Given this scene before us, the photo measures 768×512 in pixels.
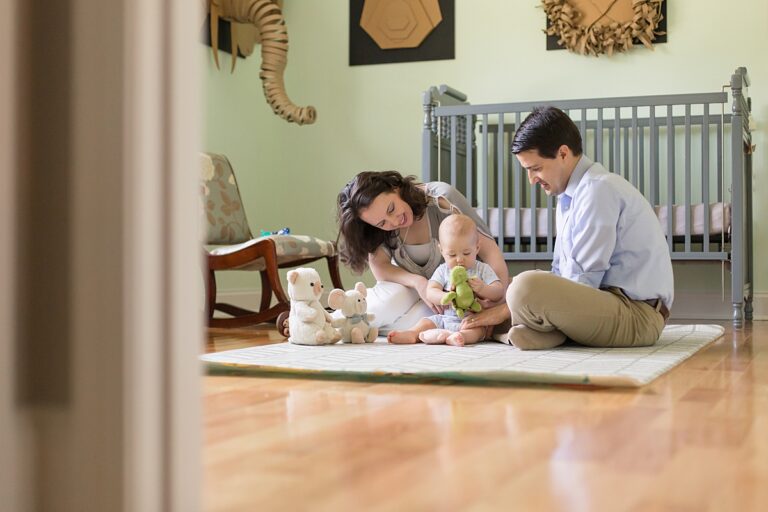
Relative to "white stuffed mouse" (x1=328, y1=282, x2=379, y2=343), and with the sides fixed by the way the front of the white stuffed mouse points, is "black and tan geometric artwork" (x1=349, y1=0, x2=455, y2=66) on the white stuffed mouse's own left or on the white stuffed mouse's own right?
on the white stuffed mouse's own left

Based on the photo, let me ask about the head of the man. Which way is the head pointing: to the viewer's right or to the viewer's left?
to the viewer's left

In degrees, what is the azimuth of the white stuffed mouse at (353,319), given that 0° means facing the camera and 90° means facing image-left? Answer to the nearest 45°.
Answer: approximately 315°

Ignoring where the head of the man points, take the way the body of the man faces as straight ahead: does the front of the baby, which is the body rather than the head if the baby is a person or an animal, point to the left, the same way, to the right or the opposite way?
to the left
